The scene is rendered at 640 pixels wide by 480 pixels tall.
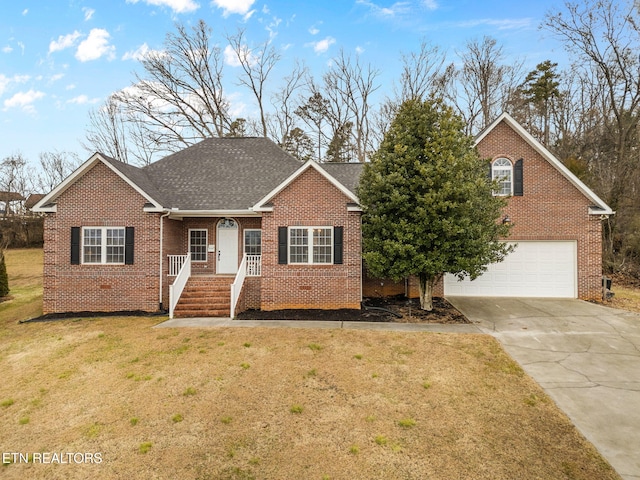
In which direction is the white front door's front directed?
toward the camera

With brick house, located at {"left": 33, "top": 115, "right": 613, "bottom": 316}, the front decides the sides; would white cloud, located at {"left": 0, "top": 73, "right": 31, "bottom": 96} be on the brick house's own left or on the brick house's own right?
on the brick house's own right

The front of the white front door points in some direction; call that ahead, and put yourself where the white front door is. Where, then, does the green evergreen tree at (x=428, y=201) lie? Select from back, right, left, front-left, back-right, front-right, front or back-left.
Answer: front-left

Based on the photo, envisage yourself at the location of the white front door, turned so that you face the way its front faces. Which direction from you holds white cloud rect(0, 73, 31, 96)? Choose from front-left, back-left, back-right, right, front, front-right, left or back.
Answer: back-right

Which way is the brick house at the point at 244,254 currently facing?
toward the camera
